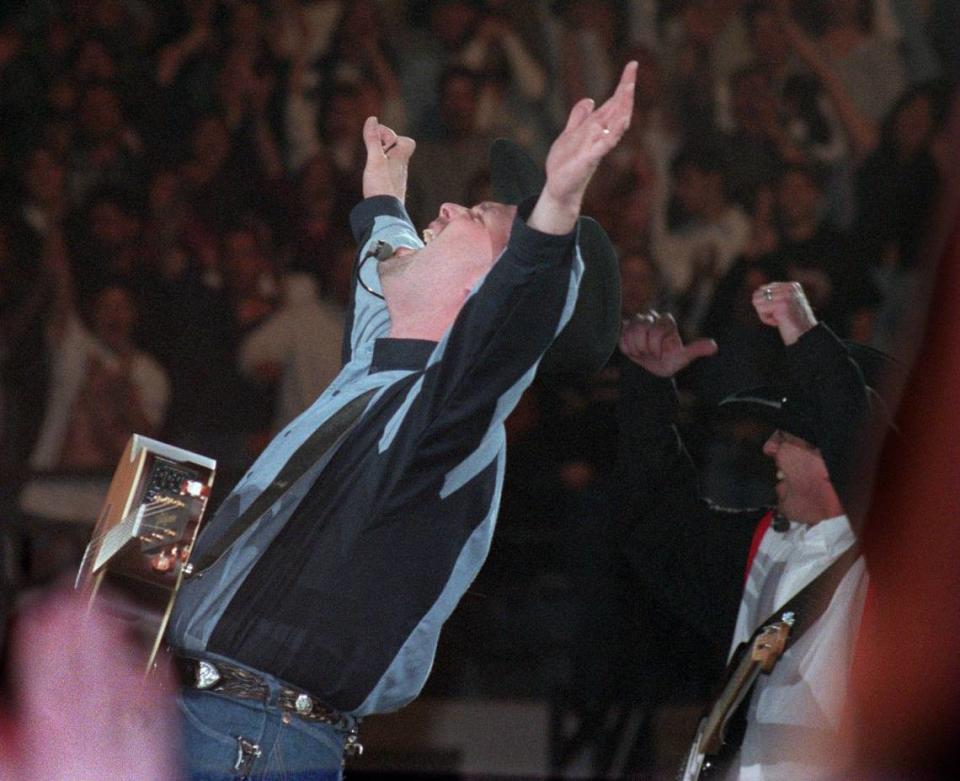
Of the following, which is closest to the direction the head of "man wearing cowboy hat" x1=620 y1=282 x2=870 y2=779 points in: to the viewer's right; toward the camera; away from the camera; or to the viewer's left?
to the viewer's left

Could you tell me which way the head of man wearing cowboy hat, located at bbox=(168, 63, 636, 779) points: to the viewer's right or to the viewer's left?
to the viewer's left

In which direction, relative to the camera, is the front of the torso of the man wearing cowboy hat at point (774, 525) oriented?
to the viewer's left
